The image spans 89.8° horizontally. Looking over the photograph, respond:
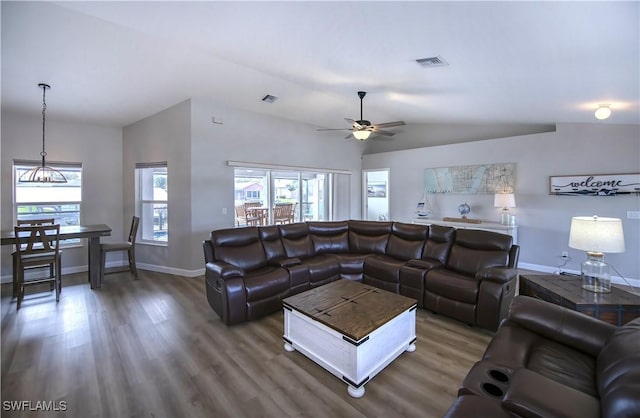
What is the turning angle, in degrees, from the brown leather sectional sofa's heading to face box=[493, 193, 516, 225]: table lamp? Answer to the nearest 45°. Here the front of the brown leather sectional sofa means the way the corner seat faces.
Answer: approximately 135° to its left

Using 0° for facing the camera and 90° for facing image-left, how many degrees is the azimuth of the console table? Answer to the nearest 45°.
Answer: approximately 45°

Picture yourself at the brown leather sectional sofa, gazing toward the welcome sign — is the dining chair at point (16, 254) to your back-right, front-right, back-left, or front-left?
back-left

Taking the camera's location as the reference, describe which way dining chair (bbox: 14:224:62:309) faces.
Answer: facing away from the viewer

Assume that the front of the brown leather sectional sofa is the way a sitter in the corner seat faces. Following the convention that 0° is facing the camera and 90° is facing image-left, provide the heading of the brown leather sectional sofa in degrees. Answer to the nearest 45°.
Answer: approximately 0°

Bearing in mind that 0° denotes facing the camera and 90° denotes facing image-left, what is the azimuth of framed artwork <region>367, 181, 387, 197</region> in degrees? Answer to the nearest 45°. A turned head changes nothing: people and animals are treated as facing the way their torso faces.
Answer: approximately 45°

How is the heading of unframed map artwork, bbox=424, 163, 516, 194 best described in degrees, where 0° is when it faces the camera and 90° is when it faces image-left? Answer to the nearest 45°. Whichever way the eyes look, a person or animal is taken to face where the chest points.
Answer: approximately 45°

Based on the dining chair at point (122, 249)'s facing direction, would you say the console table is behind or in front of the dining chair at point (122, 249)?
behind

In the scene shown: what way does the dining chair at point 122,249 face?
to the viewer's left

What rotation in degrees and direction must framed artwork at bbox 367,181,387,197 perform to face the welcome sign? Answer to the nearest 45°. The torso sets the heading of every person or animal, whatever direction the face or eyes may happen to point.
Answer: approximately 90° to its left

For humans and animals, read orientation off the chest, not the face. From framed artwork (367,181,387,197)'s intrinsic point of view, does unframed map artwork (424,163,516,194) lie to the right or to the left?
on its left

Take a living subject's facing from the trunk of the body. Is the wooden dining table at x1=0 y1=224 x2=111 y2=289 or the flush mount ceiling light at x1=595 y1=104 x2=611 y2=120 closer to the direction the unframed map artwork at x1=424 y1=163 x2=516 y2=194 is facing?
the wooden dining table

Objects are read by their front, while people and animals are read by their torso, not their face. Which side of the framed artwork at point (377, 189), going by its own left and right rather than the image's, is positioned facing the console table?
left
